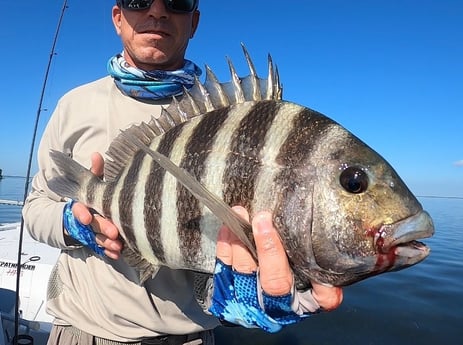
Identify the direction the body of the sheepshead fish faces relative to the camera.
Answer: to the viewer's right

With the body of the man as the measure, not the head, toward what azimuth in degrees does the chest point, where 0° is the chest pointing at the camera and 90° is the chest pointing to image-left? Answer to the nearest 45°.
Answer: approximately 0°
